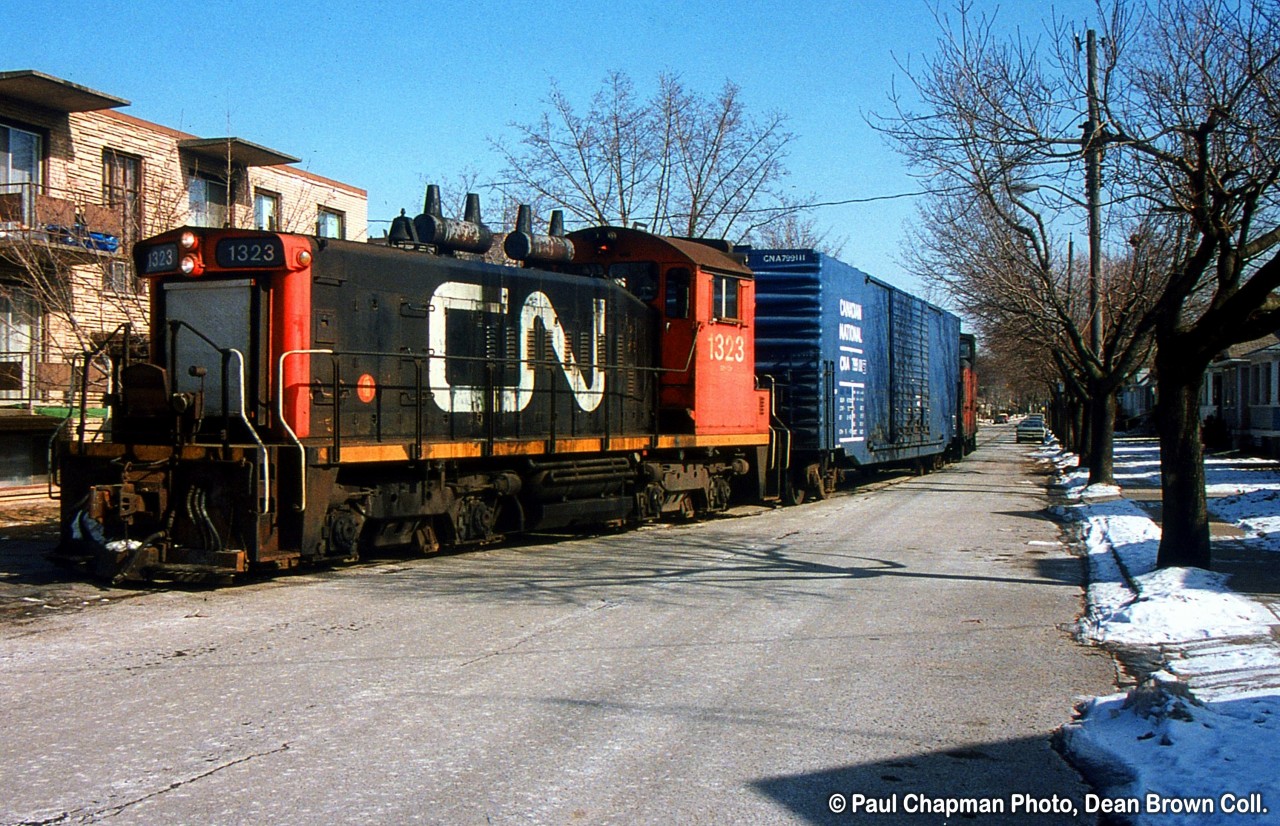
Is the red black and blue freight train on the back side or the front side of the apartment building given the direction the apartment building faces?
on the front side

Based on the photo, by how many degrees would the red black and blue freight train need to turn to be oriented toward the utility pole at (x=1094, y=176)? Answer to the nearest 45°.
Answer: approximately 135° to its left

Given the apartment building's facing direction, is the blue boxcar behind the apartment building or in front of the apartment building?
in front

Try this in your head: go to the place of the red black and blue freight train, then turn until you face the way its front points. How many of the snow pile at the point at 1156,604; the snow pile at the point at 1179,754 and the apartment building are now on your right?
1

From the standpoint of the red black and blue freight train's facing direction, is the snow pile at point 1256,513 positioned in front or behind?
behind

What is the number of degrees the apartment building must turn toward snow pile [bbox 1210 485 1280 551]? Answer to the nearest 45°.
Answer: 0° — it already faces it

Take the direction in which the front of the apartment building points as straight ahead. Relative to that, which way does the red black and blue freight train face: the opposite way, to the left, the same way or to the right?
to the right

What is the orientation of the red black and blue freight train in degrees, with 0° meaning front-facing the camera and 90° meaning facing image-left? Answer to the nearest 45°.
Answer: approximately 45°

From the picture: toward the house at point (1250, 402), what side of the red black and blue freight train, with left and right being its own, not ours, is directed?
back

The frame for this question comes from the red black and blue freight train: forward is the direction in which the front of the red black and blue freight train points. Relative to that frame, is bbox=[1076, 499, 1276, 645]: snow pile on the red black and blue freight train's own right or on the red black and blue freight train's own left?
on the red black and blue freight train's own left

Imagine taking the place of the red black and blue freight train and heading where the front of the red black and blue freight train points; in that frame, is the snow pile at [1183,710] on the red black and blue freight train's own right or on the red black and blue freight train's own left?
on the red black and blue freight train's own left

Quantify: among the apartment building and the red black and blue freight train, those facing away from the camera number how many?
0
